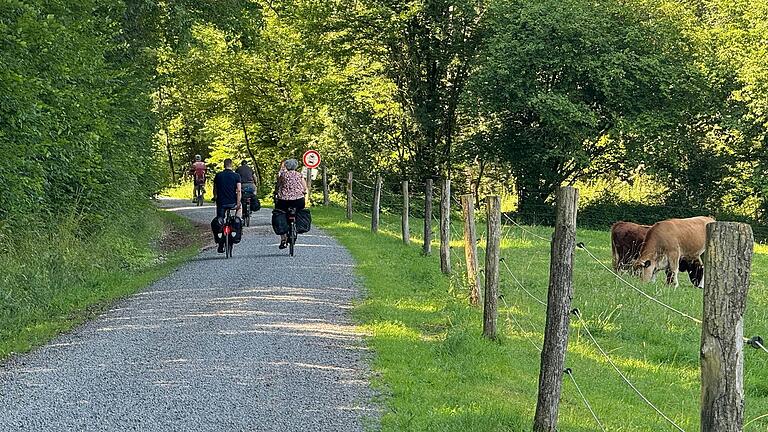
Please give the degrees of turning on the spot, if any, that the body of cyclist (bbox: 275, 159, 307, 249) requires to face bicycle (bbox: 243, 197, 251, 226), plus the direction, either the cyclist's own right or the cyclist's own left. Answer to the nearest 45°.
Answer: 0° — they already face it

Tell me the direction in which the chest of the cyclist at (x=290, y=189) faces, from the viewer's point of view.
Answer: away from the camera

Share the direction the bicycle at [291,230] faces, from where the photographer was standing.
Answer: facing away from the viewer

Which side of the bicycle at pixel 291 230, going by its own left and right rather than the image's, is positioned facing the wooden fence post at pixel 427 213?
right

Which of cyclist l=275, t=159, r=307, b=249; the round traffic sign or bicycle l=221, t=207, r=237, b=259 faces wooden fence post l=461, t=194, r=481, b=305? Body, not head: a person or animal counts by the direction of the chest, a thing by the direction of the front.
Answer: the round traffic sign

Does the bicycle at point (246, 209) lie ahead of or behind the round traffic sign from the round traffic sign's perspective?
ahead

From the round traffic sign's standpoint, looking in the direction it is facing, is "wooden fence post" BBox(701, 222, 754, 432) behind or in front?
in front

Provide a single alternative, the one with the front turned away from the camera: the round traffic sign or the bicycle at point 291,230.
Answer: the bicycle

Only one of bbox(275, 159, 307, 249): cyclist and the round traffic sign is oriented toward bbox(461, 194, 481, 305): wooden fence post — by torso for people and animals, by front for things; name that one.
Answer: the round traffic sign

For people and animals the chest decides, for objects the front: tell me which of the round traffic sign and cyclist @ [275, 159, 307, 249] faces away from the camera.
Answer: the cyclist

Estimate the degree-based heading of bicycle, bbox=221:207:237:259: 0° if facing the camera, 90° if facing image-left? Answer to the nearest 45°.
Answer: approximately 180°

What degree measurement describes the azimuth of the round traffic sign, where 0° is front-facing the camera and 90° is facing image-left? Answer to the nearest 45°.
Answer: approximately 0°

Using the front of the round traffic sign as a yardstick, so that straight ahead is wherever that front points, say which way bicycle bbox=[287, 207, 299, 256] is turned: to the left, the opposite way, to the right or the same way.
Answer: the opposite way
